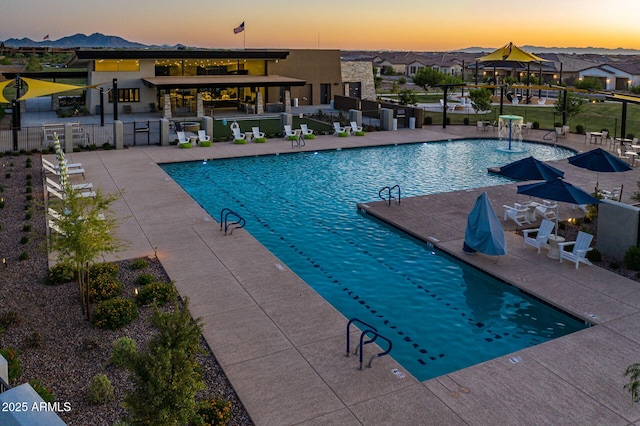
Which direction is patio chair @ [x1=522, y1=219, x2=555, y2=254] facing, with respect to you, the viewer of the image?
facing the viewer and to the left of the viewer

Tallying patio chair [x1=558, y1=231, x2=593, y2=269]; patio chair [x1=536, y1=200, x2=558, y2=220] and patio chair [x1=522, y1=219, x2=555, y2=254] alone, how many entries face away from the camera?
0

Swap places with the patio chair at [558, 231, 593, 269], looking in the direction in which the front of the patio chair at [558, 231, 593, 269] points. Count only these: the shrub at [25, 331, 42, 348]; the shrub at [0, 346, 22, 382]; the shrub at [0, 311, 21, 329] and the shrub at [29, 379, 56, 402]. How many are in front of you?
4

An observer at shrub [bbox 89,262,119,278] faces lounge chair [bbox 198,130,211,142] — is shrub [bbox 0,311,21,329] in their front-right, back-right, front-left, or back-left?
back-left

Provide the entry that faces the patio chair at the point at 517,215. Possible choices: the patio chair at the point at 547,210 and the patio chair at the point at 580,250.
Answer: the patio chair at the point at 547,210

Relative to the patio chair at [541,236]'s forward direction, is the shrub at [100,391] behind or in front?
in front

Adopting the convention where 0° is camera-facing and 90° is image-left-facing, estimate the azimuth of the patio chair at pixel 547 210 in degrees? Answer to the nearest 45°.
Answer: approximately 45°

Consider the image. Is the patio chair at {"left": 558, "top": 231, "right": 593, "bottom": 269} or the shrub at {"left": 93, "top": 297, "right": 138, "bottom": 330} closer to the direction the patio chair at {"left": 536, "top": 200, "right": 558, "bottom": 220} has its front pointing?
the shrub

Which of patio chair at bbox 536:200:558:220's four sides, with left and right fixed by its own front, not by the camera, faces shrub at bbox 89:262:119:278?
front
